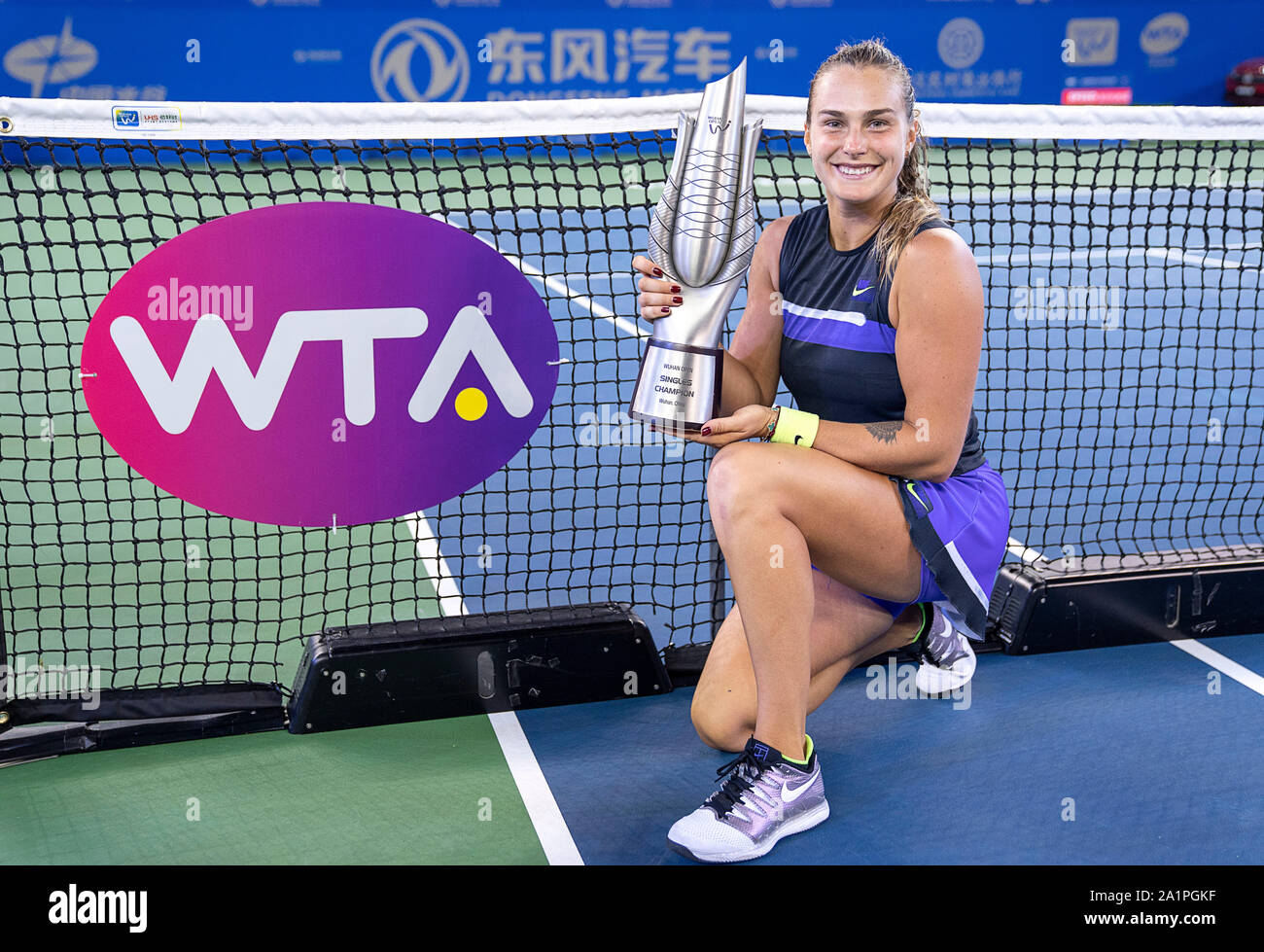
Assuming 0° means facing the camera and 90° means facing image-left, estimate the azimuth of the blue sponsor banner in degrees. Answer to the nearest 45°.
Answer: approximately 0°

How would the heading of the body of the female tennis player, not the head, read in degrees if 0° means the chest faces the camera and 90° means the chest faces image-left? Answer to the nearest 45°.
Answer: approximately 45°
